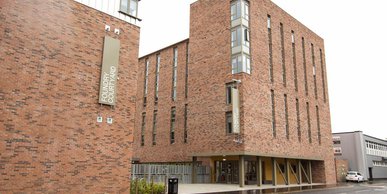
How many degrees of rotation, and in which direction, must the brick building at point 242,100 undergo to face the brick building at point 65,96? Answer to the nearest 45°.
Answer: approximately 90° to its right

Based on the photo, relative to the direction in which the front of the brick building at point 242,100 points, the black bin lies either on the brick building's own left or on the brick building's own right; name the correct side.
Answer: on the brick building's own right

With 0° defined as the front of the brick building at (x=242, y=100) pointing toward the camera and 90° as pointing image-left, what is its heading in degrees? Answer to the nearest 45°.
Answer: approximately 315°
